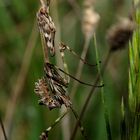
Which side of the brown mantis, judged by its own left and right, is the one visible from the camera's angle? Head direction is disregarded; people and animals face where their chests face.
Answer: right
